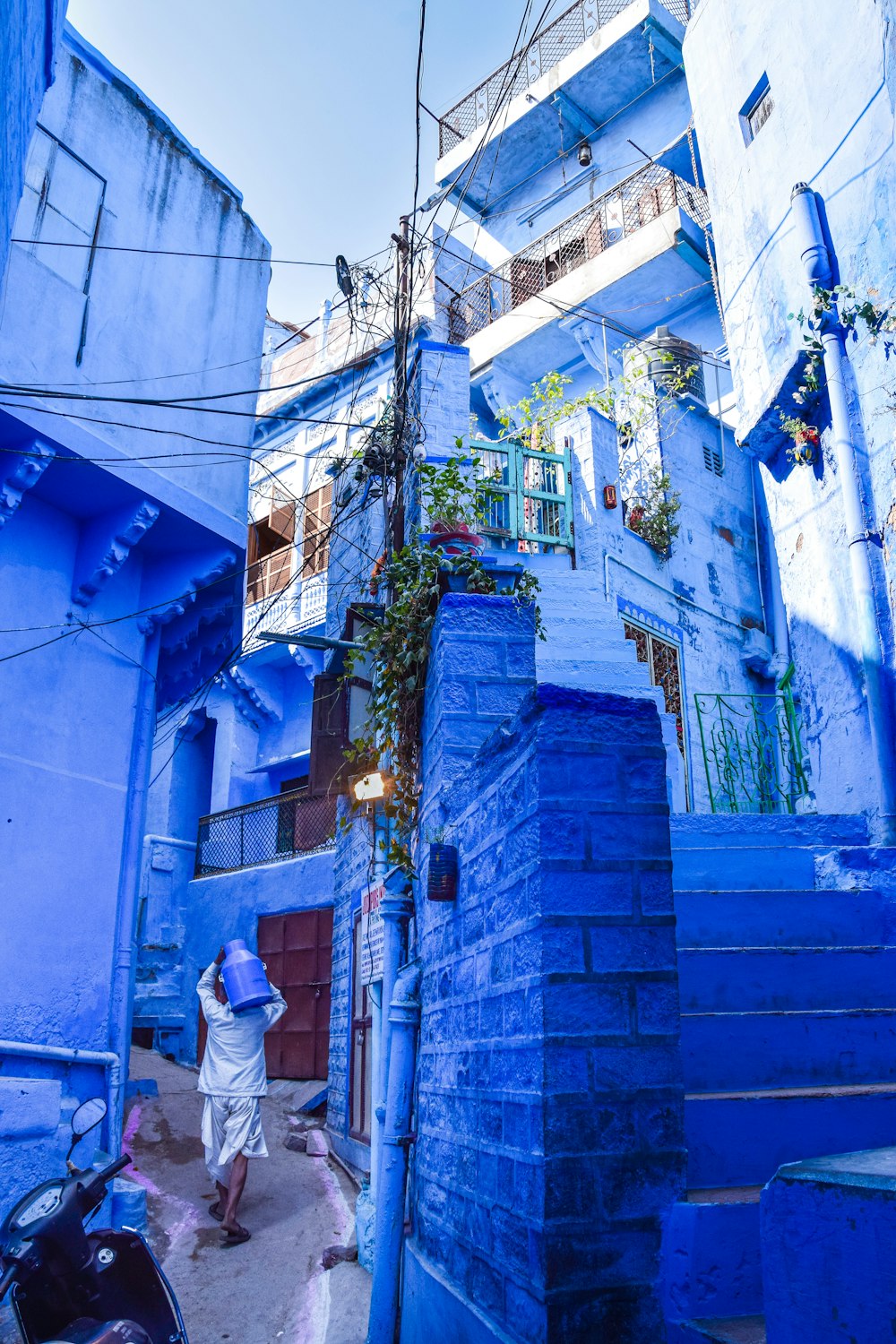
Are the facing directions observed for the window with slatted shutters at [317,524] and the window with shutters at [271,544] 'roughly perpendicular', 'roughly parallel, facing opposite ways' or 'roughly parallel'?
roughly parallel

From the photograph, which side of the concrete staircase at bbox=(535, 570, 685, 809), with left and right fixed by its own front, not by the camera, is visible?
front

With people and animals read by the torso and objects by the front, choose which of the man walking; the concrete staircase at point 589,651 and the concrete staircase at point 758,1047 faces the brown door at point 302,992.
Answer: the man walking

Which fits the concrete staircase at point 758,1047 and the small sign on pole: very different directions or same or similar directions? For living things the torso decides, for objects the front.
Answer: same or similar directions

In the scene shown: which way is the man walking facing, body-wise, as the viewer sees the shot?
away from the camera

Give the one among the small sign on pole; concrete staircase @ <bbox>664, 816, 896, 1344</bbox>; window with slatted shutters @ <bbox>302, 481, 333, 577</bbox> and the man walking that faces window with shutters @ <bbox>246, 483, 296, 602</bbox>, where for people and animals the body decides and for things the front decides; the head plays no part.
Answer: the man walking

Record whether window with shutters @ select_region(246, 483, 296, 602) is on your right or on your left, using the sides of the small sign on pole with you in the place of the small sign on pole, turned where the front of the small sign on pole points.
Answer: on your right

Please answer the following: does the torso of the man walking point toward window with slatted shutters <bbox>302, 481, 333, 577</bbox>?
yes

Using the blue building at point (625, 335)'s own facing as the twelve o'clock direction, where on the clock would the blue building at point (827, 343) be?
the blue building at point (827, 343) is roughly at 10 o'clock from the blue building at point (625, 335).

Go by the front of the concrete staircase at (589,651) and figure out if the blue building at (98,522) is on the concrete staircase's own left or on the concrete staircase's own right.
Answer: on the concrete staircase's own right

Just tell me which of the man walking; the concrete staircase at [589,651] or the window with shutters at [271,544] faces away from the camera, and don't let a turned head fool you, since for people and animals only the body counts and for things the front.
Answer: the man walking

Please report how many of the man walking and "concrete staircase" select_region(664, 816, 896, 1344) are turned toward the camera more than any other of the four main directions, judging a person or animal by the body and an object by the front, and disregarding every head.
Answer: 1

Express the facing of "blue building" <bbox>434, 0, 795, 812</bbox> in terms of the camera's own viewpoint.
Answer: facing the viewer and to the left of the viewer

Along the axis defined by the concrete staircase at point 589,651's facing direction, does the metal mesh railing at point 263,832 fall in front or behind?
behind

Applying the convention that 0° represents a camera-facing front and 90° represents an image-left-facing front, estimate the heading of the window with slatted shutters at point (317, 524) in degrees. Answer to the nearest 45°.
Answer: approximately 45°

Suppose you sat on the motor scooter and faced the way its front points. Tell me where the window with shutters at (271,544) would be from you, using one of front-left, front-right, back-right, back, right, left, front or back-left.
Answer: front-right

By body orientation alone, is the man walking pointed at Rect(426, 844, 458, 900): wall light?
no
